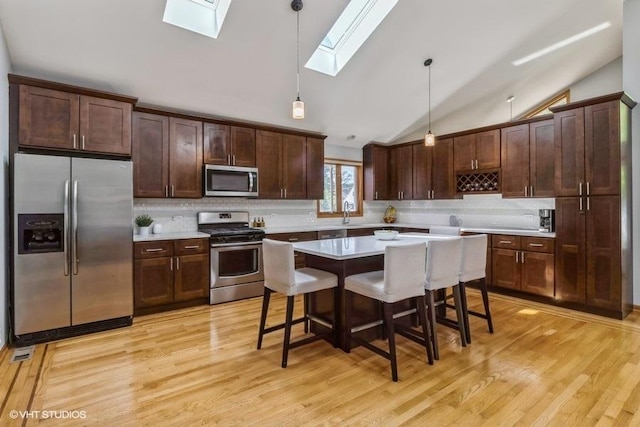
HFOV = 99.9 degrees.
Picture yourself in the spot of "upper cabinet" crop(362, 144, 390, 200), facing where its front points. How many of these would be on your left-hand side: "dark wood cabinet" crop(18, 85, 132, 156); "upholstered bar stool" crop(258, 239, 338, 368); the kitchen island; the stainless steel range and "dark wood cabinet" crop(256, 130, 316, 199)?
0

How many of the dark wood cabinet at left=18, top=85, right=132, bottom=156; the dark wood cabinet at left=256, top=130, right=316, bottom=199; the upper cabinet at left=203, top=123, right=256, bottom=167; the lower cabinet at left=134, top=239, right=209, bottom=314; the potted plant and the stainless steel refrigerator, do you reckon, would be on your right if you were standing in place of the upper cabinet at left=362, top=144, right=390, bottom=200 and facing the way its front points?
6

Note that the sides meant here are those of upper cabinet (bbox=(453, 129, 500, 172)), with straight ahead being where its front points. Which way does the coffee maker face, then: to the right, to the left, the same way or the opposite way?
the same way

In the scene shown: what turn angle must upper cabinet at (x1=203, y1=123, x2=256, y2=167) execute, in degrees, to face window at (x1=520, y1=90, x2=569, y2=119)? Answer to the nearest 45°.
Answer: approximately 45° to its left

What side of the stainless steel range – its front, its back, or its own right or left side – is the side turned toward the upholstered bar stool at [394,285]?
front

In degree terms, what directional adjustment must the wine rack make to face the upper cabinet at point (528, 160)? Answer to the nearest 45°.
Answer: approximately 90° to its left

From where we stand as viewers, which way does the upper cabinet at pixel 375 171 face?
facing the viewer and to the right of the viewer

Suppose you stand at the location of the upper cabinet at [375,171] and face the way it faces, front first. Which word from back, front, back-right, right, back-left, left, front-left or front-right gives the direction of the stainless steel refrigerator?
right

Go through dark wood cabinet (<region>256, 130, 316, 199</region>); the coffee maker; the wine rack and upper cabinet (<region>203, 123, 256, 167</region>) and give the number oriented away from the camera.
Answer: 0

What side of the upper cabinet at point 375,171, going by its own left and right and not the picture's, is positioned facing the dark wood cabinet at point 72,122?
right

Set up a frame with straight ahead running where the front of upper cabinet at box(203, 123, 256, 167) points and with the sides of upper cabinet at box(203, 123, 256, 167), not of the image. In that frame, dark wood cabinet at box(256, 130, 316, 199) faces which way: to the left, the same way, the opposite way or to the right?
the same way

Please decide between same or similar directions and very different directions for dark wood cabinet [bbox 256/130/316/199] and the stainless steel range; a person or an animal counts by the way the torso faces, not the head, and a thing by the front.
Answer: same or similar directions

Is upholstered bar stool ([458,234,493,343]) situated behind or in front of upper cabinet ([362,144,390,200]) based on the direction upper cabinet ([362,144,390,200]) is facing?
in front

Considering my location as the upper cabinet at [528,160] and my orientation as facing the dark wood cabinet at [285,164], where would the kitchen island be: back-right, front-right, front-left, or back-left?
front-left

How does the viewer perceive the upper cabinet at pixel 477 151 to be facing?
facing the viewer and to the left of the viewer
